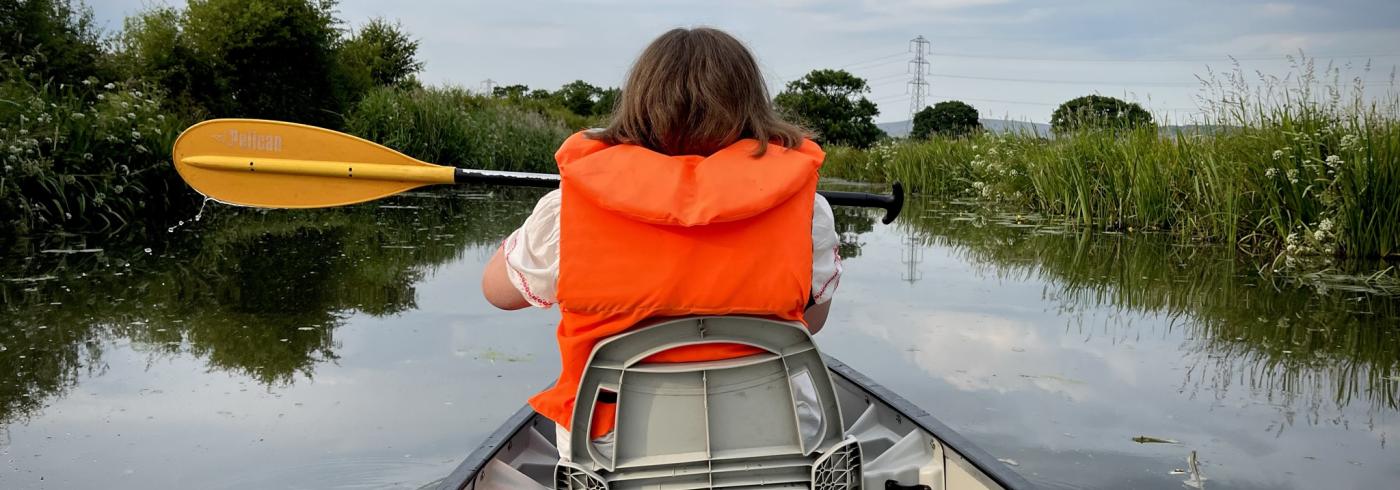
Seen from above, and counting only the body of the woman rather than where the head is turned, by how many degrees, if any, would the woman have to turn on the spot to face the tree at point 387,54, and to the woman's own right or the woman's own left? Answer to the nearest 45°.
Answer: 0° — they already face it

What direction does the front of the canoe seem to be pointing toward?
away from the camera

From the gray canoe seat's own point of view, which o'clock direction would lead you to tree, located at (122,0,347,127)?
The tree is roughly at 11 o'clock from the gray canoe seat.

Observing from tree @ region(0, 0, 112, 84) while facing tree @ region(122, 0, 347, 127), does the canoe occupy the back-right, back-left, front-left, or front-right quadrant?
back-right

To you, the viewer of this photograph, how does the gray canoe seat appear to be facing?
facing away from the viewer

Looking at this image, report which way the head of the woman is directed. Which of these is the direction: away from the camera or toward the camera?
away from the camera

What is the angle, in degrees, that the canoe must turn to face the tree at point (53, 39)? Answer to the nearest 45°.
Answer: approximately 45° to its left

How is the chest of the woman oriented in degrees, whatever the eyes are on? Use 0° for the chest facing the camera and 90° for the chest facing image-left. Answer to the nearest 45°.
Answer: approximately 180°
